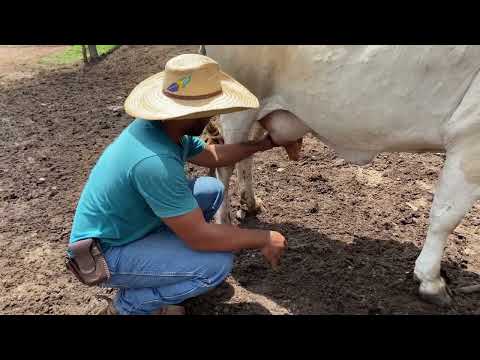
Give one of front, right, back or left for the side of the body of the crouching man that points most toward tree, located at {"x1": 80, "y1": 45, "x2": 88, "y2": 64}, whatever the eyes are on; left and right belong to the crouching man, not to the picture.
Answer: left

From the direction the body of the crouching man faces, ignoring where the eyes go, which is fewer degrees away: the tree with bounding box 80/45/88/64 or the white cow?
the white cow

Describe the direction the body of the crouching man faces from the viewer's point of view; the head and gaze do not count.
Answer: to the viewer's right

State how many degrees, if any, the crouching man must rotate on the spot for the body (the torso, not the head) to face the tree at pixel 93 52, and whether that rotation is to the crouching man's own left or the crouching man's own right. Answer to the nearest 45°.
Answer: approximately 90° to the crouching man's own left
